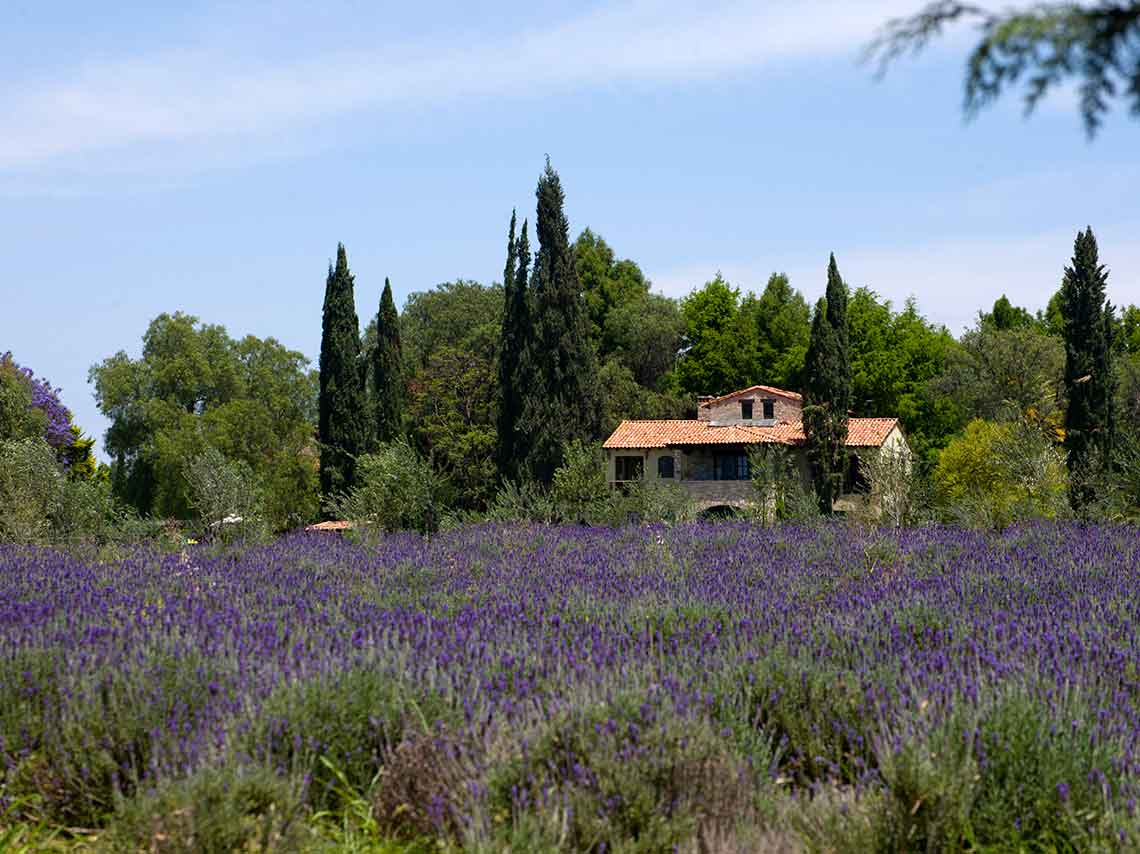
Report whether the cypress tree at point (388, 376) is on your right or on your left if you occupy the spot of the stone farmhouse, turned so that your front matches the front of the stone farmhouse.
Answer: on your right

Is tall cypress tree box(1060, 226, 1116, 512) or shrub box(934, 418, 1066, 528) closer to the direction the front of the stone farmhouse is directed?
the shrub

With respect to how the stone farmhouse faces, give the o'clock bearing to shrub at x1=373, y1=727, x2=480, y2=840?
The shrub is roughly at 12 o'clock from the stone farmhouse.

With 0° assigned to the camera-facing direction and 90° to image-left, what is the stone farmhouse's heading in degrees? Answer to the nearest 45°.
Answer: approximately 0°

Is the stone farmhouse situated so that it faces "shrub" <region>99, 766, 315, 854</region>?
yes

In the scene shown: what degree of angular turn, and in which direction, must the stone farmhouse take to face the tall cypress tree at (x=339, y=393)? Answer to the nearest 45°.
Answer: approximately 45° to its right

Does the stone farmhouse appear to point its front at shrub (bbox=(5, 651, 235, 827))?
yes

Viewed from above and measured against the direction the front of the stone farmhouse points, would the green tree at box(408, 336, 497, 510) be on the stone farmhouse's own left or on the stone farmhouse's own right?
on the stone farmhouse's own right
